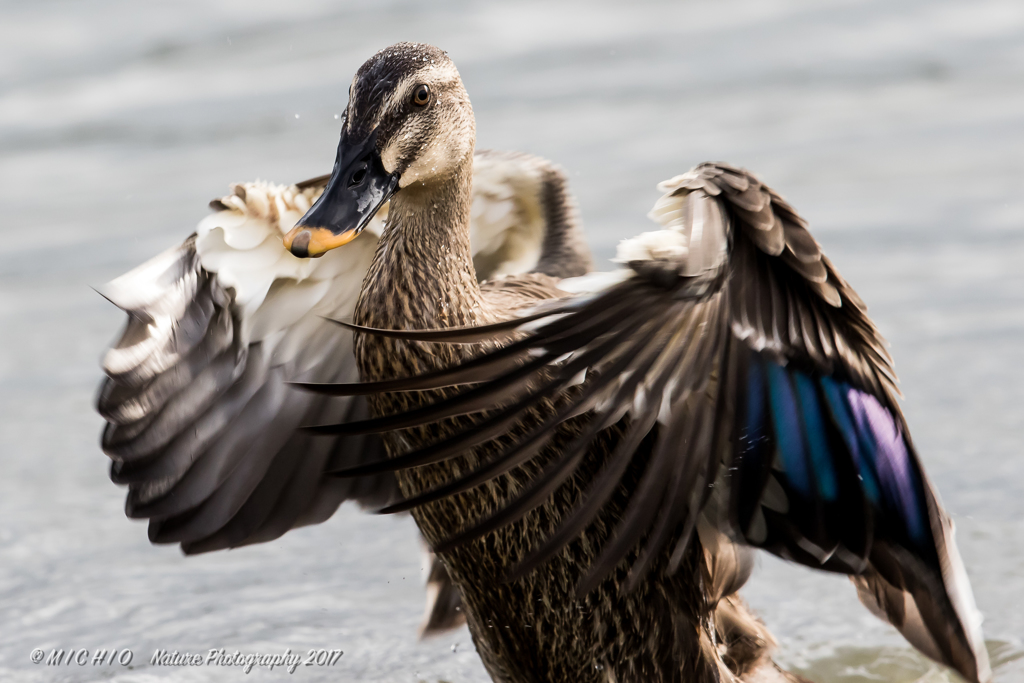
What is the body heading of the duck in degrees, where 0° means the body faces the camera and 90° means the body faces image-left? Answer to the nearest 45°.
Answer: approximately 45°
